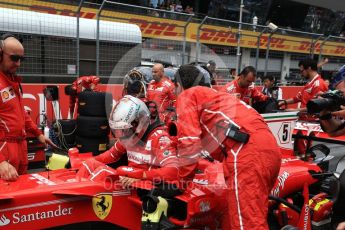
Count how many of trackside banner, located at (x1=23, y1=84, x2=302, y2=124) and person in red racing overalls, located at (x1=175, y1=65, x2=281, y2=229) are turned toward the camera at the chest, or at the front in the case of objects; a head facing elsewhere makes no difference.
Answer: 1

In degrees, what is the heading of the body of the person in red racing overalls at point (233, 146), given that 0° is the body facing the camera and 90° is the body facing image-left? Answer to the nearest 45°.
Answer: approximately 135°

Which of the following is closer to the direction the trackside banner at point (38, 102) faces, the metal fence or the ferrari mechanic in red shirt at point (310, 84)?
the ferrari mechanic in red shirt

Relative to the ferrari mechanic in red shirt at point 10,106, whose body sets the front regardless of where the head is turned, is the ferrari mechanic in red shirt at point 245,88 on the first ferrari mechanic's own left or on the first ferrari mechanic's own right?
on the first ferrari mechanic's own left

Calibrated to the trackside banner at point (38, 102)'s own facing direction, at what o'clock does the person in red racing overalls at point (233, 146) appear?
The person in red racing overalls is roughly at 11 o'clock from the trackside banner.

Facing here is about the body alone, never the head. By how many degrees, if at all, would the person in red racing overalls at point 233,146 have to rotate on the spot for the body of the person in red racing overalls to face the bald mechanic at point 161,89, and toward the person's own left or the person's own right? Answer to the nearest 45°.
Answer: approximately 45° to the person's own right

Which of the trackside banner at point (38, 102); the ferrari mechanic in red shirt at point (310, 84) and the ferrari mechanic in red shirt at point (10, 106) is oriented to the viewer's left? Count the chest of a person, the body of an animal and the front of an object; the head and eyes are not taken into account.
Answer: the ferrari mechanic in red shirt at point (310, 84)

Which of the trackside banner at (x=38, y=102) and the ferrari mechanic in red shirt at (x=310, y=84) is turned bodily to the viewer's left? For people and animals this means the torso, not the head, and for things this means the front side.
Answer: the ferrari mechanic in red shirt

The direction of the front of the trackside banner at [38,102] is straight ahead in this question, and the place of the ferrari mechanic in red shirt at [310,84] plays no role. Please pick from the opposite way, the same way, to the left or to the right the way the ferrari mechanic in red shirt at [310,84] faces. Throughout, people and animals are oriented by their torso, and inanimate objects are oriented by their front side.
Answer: to the right

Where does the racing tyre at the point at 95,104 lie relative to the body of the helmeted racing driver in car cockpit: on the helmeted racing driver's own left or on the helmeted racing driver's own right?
on the helmeted racing driver's own right

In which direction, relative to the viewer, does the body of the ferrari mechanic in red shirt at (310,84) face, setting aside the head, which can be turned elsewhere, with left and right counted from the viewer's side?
facing to the left of the viewer

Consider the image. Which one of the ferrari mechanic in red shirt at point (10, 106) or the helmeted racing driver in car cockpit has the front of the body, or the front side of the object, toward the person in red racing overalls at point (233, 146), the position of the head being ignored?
the ferrari mechanic in red shirt at point (10, 106)

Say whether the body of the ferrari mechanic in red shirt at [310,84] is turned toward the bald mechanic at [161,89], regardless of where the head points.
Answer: yes

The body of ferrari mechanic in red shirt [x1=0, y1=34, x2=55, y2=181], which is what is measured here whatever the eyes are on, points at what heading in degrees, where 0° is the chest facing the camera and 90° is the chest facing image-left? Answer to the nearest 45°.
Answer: approximately 315°
